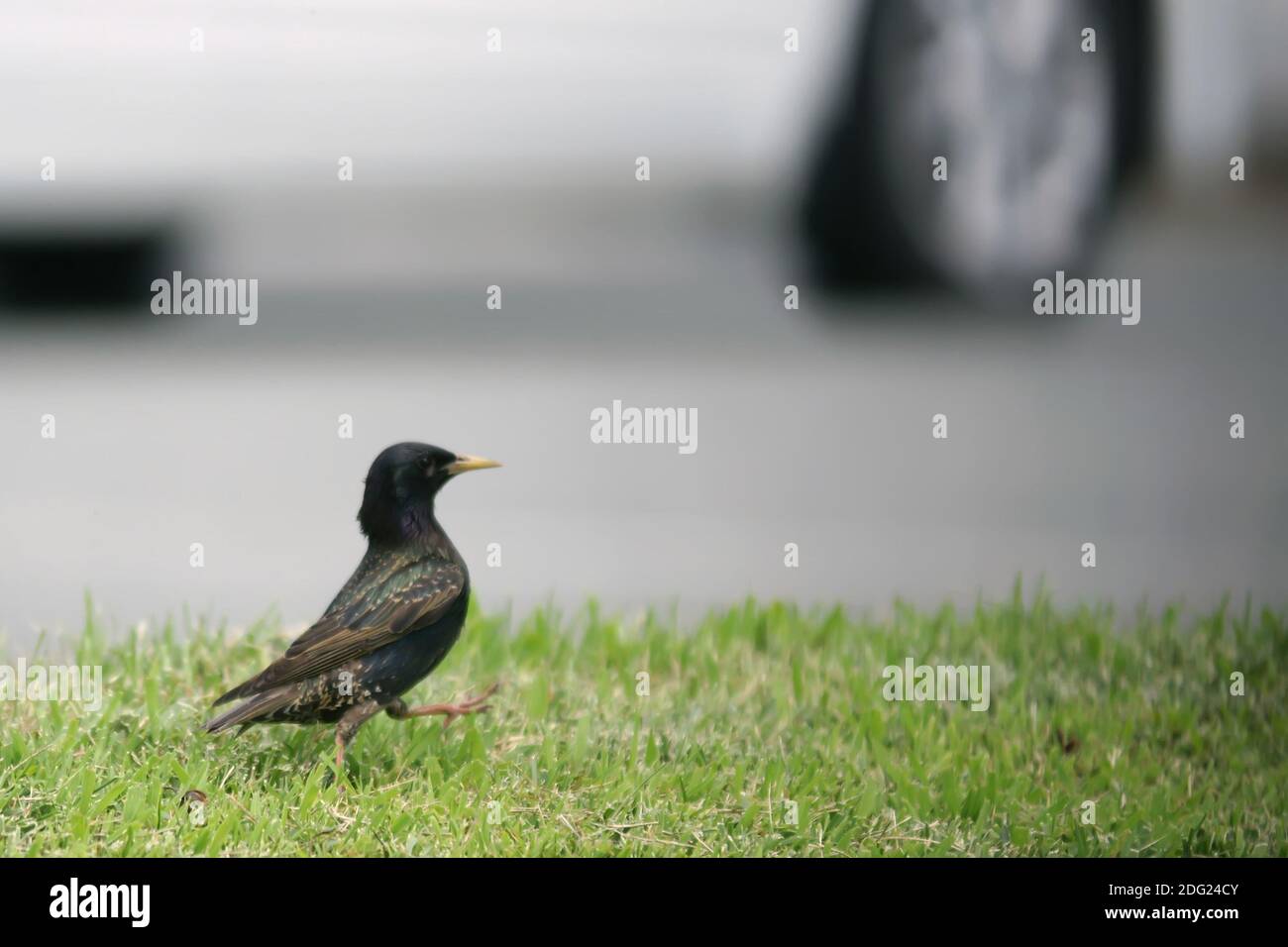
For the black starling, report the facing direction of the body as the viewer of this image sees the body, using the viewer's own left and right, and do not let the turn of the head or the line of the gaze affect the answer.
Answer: facing to the right of the viewer

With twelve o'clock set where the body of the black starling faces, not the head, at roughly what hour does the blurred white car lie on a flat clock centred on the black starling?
The blurred white car is roughly at 10 o'clock from the black starling.
